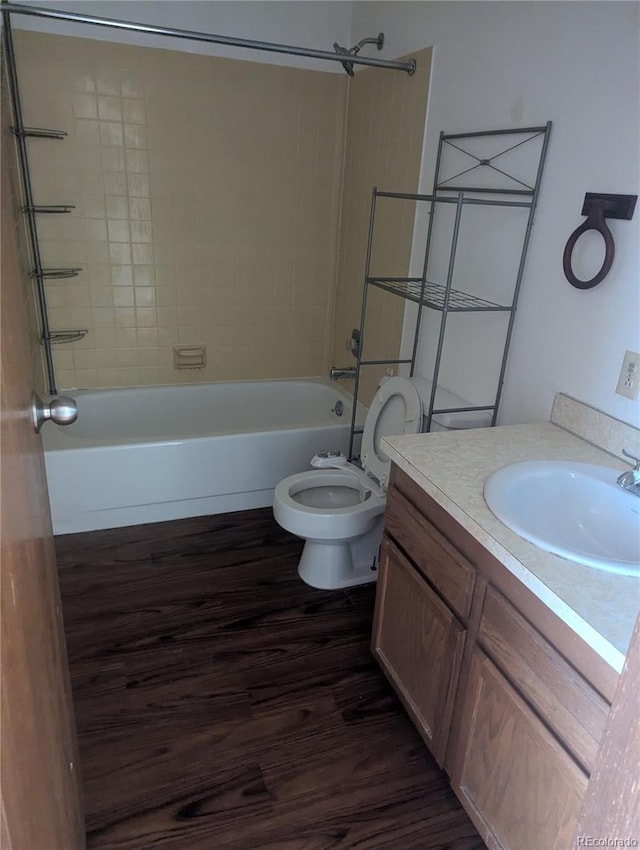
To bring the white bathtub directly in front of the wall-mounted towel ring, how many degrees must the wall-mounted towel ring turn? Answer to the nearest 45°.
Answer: approximately 45° to its right

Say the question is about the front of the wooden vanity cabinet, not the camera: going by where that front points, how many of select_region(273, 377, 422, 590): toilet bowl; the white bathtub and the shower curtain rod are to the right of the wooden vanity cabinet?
3

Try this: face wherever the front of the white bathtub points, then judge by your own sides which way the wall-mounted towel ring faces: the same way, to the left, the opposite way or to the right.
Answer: to the right

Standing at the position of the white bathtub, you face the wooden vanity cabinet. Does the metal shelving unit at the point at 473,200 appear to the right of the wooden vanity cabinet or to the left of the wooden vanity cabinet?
left

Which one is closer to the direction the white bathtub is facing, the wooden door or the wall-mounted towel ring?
the wooden door

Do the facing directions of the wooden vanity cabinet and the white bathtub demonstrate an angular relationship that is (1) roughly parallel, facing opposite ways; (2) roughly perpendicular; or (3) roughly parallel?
roughly perpendicular

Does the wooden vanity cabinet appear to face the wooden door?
yes

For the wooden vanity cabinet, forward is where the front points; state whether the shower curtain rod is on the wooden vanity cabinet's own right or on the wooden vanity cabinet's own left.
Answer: on the wooden vanity cabinet's own right

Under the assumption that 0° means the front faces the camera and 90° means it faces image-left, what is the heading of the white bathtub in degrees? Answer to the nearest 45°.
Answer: approximately 0°

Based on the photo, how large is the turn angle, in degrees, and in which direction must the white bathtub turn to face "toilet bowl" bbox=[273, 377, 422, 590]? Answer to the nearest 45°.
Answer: approximately 45° to its left

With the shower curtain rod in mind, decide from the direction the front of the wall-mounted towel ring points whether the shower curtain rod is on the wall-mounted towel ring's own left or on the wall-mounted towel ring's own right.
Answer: on the wall-mounted towel ring's own right
